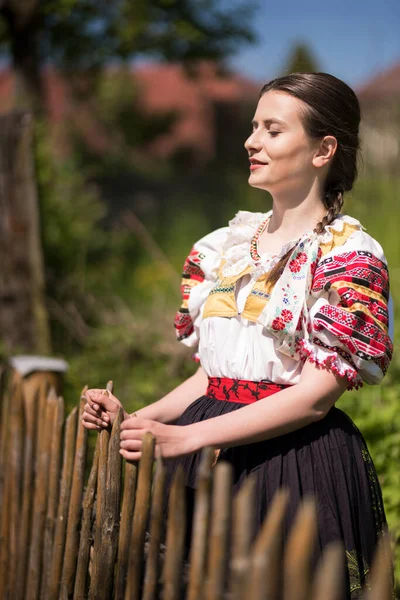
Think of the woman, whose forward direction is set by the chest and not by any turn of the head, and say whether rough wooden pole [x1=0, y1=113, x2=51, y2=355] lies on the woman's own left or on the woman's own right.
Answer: on the woman's own right

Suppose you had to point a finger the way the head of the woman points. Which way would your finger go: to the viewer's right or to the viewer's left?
to the viewer's left

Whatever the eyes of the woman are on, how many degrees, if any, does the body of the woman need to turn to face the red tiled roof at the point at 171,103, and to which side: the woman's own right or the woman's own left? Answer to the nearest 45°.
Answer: approximately 135° to the woman's own right

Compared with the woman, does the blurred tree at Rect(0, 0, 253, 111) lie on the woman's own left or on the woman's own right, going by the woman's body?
on the woman's own right

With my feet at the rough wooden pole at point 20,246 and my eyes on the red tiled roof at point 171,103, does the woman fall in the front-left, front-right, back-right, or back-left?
back-right

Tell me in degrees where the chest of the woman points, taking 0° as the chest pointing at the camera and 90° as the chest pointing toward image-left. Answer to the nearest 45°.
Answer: approximately 45°
